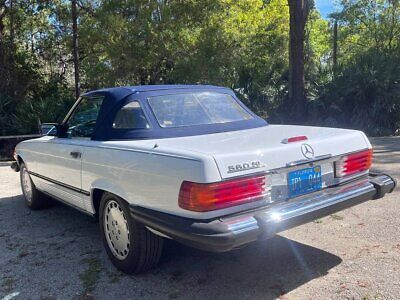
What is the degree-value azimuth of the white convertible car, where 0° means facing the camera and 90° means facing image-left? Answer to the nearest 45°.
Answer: approximately 135°
